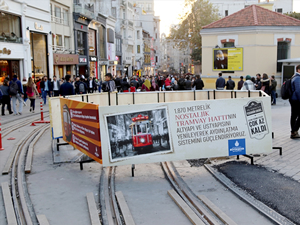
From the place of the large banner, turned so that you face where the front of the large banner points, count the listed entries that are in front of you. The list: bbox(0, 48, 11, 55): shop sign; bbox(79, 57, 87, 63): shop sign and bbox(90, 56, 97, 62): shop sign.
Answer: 0

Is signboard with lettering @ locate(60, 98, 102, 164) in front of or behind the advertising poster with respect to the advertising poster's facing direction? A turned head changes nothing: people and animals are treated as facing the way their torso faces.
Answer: in front

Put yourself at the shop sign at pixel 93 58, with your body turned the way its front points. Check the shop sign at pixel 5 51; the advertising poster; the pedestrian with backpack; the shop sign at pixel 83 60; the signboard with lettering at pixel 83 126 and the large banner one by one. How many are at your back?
0

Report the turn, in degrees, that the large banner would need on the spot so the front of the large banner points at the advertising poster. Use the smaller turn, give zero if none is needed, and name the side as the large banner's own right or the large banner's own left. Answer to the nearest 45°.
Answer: approximately 180°

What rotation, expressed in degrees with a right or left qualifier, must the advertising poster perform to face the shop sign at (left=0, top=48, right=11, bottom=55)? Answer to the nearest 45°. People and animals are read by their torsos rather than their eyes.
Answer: approximately 90° to its right

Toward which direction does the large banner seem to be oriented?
toward the camera

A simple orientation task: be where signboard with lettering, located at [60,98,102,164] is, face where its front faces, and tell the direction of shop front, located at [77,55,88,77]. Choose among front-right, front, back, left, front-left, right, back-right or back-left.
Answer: back-right

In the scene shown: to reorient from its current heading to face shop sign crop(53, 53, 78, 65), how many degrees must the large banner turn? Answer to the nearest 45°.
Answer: approximately 135° to its right

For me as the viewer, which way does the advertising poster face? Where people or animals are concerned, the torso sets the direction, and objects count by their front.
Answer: facing the viewer

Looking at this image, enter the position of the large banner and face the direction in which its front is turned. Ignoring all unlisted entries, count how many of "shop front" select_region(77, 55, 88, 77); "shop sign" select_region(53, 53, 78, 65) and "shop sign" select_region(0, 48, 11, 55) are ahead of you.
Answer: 0

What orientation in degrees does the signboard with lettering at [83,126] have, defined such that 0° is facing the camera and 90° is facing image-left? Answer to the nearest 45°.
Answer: approximately 45°
